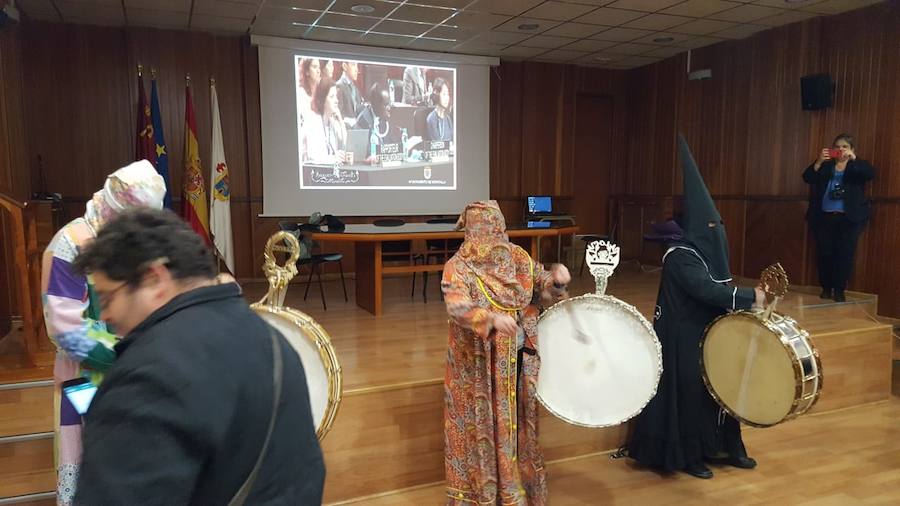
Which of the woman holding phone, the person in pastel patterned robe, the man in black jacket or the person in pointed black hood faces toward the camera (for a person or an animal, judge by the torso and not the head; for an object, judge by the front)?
the woman holding phone

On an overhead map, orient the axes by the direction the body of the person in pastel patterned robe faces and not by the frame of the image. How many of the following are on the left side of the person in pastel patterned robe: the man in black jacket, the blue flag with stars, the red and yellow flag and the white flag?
3

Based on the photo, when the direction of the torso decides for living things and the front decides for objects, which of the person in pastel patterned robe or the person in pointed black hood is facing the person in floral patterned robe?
the person in pastel patterned robe

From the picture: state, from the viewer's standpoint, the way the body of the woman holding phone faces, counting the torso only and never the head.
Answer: toward the camera

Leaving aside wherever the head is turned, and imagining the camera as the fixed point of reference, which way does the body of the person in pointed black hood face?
to the viewer's right

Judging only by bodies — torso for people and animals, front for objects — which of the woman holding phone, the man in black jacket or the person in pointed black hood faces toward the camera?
the woman holding phone

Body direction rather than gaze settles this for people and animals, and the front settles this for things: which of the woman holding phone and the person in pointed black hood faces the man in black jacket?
the woman holding phone

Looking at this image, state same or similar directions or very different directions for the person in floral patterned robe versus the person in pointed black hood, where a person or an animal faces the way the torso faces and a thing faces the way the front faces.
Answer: same or similar directions

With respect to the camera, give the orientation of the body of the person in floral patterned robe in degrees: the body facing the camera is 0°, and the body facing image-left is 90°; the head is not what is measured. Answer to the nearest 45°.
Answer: approximately 315°

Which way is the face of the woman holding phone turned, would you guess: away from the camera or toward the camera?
toward the camera

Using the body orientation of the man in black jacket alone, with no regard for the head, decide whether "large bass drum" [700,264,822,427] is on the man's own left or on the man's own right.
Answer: on the man's own right

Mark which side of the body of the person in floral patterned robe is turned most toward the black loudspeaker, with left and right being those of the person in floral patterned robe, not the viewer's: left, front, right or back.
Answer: left

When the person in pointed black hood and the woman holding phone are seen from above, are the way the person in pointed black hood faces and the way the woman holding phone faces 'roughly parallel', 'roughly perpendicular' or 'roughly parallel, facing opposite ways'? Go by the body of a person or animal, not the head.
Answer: roughly perpendicular

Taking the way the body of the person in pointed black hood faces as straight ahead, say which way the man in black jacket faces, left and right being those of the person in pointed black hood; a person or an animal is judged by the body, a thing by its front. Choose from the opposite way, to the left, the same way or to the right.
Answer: the opposite way

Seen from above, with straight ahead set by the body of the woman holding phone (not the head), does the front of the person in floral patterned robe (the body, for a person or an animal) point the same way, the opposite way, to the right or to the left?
to the left

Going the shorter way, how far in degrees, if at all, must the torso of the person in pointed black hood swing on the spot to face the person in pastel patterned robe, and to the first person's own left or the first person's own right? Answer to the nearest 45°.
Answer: approximately 135° to the first person's own right

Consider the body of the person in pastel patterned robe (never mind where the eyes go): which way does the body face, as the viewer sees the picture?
to the viewer's right

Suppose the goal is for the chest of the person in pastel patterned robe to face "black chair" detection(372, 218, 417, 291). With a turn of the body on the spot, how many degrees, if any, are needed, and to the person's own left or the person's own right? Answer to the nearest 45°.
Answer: approximately 45° to the person's own left
